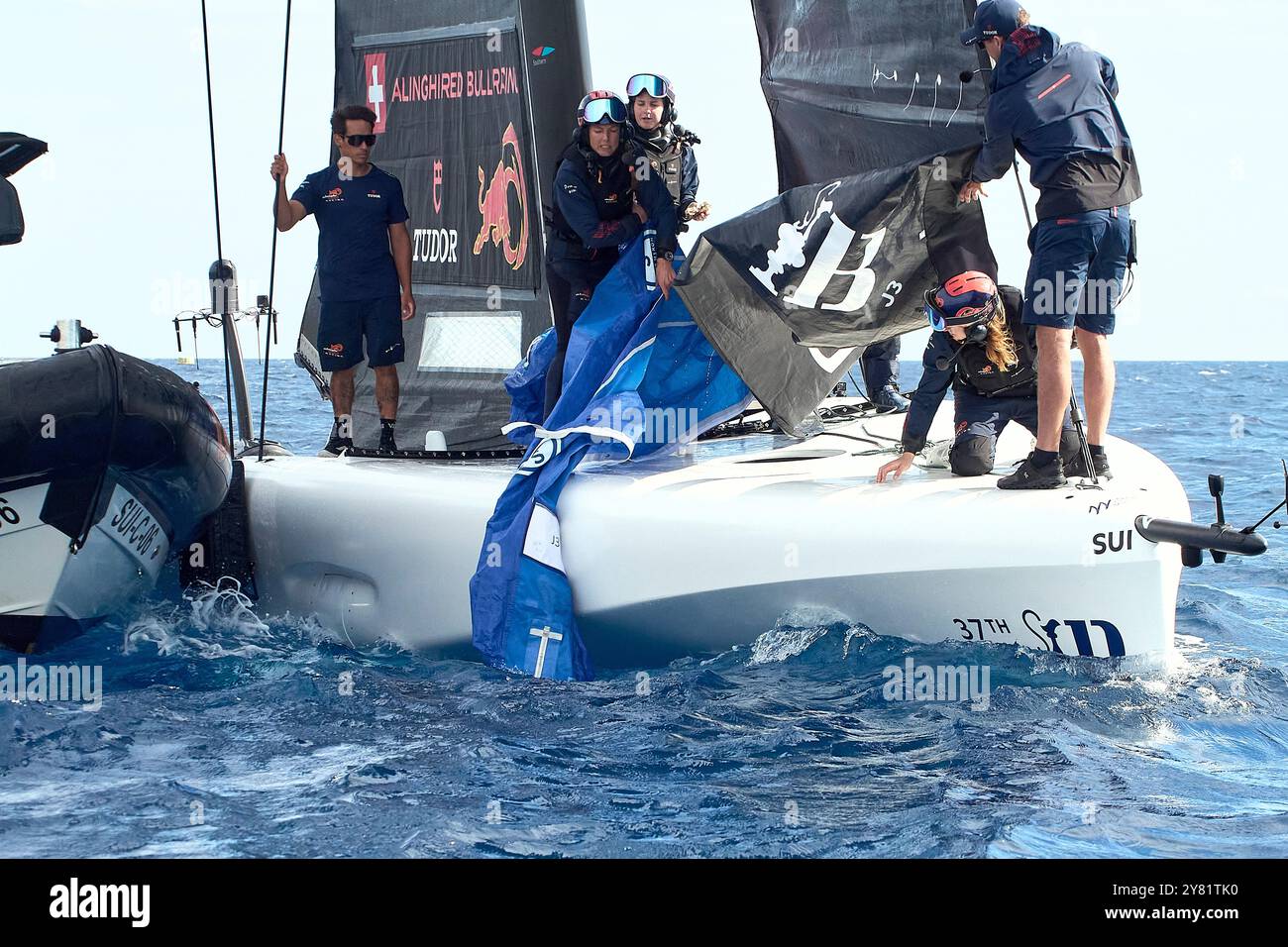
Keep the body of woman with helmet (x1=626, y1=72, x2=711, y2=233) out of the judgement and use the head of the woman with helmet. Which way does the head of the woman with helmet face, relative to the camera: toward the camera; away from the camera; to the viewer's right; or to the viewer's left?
toward the camera

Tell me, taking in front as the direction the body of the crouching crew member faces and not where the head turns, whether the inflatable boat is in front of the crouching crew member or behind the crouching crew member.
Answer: in front

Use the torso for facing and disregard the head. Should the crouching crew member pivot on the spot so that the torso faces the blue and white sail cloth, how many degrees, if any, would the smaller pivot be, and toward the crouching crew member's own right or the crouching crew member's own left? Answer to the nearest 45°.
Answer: approximately 45° to the crouching crew member's own right

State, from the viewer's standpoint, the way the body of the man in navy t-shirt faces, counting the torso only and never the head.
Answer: toward the camera

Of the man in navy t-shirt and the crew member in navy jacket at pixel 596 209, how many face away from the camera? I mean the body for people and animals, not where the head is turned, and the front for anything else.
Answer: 0

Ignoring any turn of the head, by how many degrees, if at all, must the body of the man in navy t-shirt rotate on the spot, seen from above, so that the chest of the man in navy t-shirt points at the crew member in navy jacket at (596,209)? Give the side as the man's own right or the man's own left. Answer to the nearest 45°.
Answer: approximately 45° to the man's own left

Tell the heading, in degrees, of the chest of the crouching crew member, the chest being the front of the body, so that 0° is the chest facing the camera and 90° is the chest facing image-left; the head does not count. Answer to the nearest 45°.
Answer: approximately 45°

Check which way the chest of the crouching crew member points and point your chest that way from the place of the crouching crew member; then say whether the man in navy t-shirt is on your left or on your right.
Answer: on your right

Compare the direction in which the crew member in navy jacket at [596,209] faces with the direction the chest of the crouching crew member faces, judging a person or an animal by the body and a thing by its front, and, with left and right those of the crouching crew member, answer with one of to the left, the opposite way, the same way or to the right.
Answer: to the left

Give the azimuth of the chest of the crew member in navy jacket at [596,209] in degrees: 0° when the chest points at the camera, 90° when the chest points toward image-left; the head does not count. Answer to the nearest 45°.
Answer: approximately 315°

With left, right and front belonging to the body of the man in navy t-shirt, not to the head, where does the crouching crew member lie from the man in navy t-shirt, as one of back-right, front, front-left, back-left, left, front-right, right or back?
front-left

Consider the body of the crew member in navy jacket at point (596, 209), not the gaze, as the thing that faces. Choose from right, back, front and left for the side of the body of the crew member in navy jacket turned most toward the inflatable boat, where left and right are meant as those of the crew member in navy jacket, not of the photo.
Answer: right

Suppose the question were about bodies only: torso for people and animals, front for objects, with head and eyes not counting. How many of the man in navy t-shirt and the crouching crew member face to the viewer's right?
0
